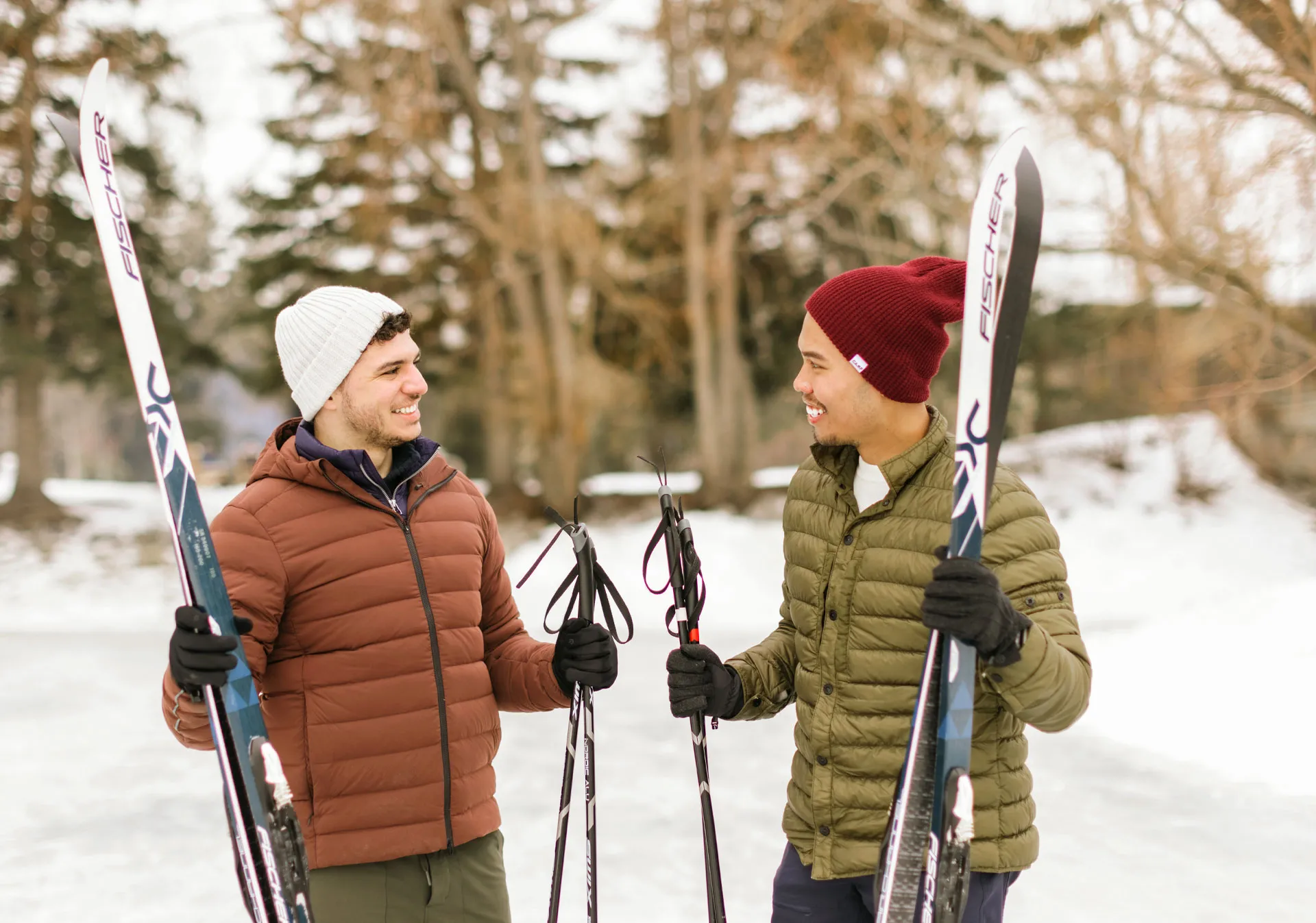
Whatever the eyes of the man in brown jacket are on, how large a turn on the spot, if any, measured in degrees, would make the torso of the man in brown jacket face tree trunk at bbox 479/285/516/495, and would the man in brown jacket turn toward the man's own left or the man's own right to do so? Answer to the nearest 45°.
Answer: approximately 135° to the man's own left

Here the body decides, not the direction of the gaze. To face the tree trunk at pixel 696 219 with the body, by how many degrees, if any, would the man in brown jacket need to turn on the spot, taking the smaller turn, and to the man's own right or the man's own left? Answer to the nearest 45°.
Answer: approximately 135° to the man's own left

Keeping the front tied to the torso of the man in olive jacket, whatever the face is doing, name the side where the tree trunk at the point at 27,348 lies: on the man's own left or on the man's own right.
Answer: on the man's own right

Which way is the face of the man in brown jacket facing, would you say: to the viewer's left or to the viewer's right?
to the viewer's right

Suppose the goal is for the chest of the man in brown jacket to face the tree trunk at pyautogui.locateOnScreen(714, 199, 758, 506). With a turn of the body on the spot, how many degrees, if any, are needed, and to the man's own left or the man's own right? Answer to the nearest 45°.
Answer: approximately 135° to the man's own left

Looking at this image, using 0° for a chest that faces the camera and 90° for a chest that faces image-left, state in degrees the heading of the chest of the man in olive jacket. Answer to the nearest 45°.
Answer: approximately 45°

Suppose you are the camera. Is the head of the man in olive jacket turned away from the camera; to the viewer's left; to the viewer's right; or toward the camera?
to the viewer's left

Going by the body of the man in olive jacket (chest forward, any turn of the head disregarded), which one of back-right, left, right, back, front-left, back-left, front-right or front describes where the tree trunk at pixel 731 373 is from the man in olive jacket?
back-right

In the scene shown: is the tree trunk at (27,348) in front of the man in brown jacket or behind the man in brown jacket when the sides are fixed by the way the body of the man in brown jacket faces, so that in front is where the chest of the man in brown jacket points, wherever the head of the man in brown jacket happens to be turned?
behind

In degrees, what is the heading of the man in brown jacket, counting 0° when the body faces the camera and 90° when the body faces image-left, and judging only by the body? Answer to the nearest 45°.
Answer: approximately 315°

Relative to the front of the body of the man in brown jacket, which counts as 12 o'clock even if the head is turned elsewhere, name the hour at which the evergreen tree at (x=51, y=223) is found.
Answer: The evergreen tree is roughly at 7 o'clock from the man in brown jacket.
